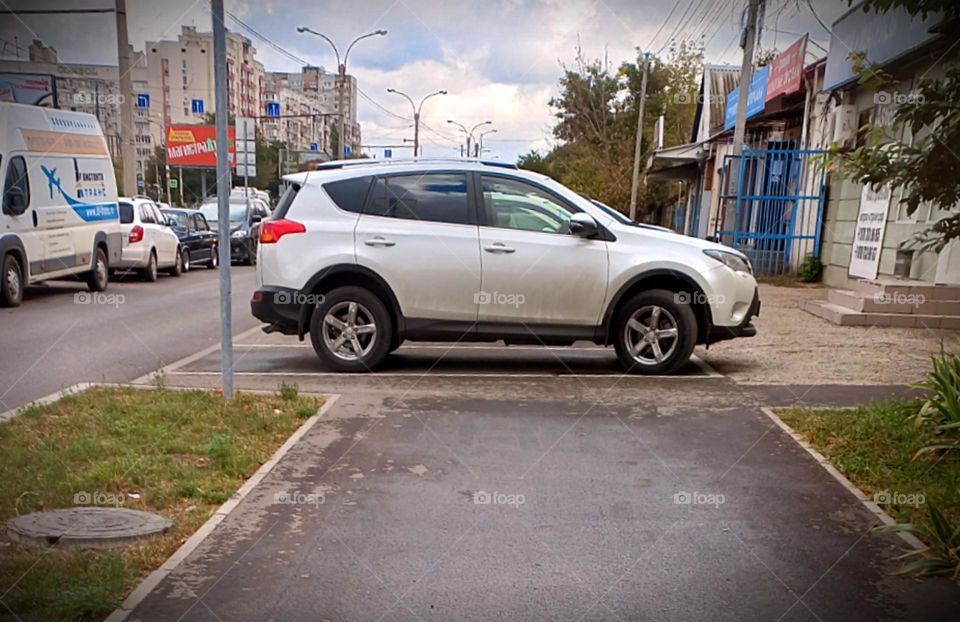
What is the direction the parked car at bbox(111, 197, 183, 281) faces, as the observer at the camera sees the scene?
facing away from the viewer and to the right of the viewer

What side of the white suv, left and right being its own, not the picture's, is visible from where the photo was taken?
right

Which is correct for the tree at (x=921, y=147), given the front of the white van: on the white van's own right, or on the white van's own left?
on the white van's own left

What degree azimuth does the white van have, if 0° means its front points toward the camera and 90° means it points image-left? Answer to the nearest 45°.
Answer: approximately 45°

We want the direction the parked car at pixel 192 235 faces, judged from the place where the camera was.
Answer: facing away from the viewer and to the right of the viewer

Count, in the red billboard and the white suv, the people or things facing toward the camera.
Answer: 1

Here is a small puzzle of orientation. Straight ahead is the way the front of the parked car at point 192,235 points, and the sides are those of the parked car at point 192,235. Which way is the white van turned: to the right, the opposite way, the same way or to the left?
the opposite way

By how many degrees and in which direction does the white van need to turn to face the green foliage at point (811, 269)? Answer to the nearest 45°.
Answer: approximately 135° to its left

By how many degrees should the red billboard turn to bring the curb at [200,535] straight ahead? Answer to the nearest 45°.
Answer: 0° — it already faces it

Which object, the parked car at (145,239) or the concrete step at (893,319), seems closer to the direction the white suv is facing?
the concrete step

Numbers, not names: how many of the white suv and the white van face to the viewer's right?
1

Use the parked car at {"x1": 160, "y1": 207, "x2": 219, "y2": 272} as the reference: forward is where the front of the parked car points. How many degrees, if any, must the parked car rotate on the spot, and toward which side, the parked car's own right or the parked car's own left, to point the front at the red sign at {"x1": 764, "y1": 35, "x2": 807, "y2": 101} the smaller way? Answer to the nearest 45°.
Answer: approximately 90° to the parked car's own right

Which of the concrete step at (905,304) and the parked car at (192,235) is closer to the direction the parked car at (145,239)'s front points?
the parked car

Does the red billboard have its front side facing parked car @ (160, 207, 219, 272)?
yes
